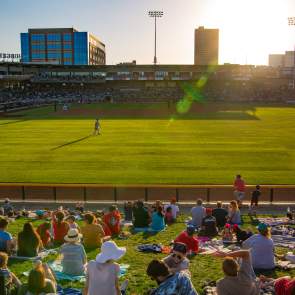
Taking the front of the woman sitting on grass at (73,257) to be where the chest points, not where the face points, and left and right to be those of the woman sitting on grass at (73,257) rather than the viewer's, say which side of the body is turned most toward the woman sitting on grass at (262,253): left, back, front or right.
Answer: right

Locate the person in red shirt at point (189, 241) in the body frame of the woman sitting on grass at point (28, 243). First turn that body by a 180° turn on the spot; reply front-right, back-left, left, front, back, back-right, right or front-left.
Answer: left

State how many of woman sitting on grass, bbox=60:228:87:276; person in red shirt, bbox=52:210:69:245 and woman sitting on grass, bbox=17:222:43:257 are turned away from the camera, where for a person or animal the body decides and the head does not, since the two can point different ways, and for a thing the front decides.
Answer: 3

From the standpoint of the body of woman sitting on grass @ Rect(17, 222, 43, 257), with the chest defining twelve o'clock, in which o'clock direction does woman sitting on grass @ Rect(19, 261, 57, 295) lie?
woman sitting on grass @ Rect(19, 261, 57, 295) is roughly at 6 o'clock from woman sitting on grass @ Rect(17, 222, 43, 257).

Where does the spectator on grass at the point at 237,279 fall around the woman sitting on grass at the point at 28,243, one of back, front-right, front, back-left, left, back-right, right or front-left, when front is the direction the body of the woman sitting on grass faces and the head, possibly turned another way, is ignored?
back-right

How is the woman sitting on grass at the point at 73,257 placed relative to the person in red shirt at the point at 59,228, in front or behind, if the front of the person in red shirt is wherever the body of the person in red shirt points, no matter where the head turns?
behind

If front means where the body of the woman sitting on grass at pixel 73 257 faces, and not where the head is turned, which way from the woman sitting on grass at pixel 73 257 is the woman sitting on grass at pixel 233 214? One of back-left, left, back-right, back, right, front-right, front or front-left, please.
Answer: front-right

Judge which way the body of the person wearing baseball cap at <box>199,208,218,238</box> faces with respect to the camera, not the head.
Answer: away from the camera

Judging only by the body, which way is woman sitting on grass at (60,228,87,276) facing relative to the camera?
away from the camera

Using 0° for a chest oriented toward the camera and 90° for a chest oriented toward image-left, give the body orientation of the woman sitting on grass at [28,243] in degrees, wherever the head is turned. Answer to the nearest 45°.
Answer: approximately 180°

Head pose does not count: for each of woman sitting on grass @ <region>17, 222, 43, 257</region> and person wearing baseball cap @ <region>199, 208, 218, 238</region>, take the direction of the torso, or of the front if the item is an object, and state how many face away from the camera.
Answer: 2

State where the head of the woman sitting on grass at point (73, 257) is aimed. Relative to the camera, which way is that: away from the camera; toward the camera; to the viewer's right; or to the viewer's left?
away from the camera

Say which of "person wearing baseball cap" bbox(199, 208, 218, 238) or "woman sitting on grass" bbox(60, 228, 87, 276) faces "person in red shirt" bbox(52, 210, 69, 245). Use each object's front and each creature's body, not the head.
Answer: the woman sitting on grass

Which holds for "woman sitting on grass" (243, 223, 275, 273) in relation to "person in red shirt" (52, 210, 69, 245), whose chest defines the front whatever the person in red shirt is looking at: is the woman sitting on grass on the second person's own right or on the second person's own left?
on the second person's own right
